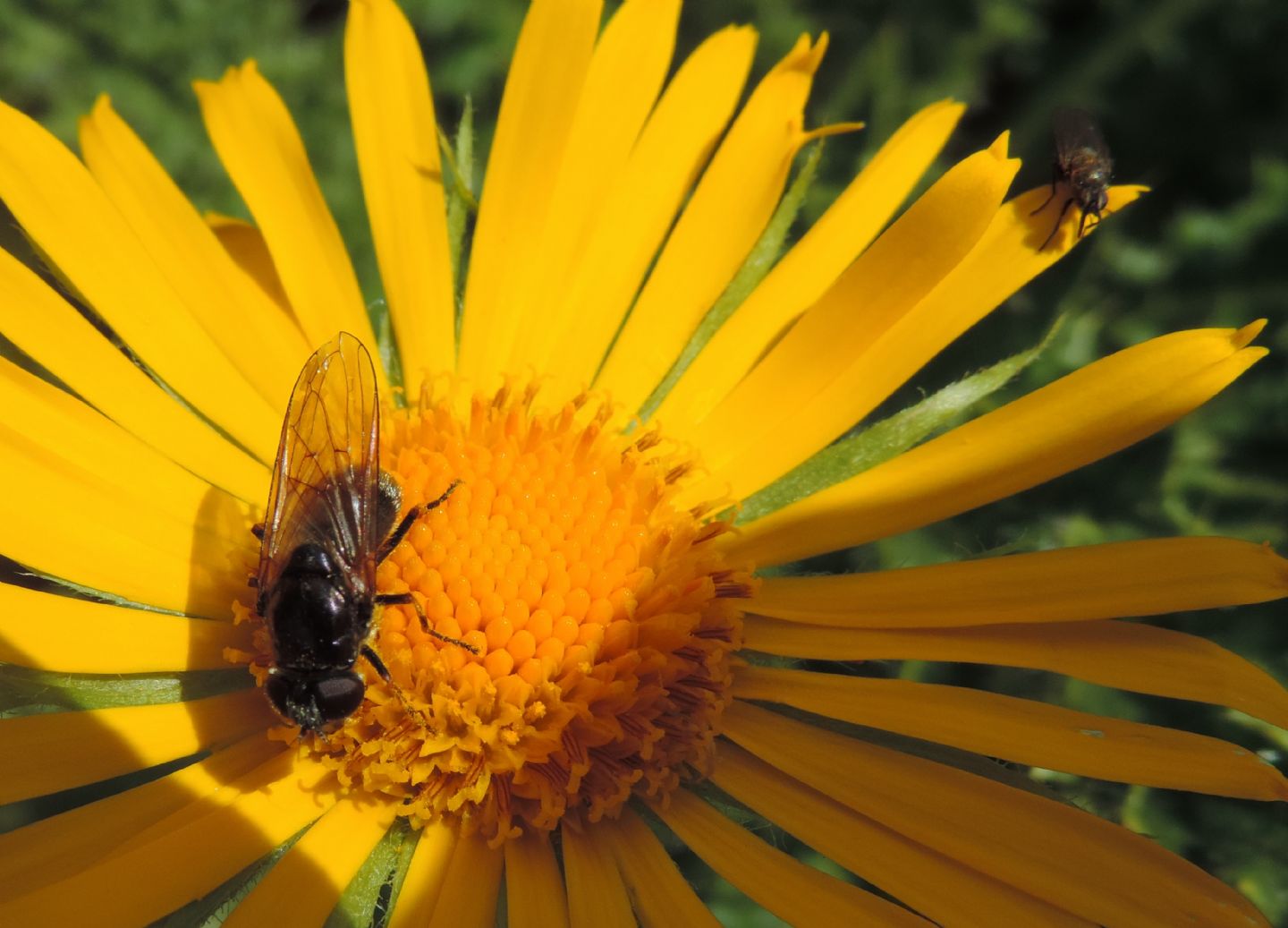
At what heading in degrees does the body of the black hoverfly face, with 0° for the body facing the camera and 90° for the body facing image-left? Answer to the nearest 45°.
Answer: approximately 0°

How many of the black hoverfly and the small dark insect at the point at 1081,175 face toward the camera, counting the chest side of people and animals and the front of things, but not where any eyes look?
2

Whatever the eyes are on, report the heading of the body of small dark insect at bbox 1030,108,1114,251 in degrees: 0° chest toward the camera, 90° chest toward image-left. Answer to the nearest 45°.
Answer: approximately 0°
